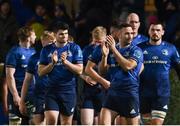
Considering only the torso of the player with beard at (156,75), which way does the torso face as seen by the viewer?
toward the camera

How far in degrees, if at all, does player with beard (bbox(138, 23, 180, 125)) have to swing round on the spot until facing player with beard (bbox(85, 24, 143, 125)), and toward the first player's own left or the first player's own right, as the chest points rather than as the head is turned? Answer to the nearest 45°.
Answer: approximately 45° to the first player's own right

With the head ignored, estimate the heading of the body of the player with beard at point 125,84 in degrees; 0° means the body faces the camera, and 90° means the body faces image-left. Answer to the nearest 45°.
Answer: approximately 45°

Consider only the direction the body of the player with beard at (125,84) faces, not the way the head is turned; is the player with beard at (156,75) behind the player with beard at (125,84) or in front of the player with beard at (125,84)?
behind

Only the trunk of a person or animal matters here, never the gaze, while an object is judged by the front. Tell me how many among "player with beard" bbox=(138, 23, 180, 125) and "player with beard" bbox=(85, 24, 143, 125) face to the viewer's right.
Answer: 0
